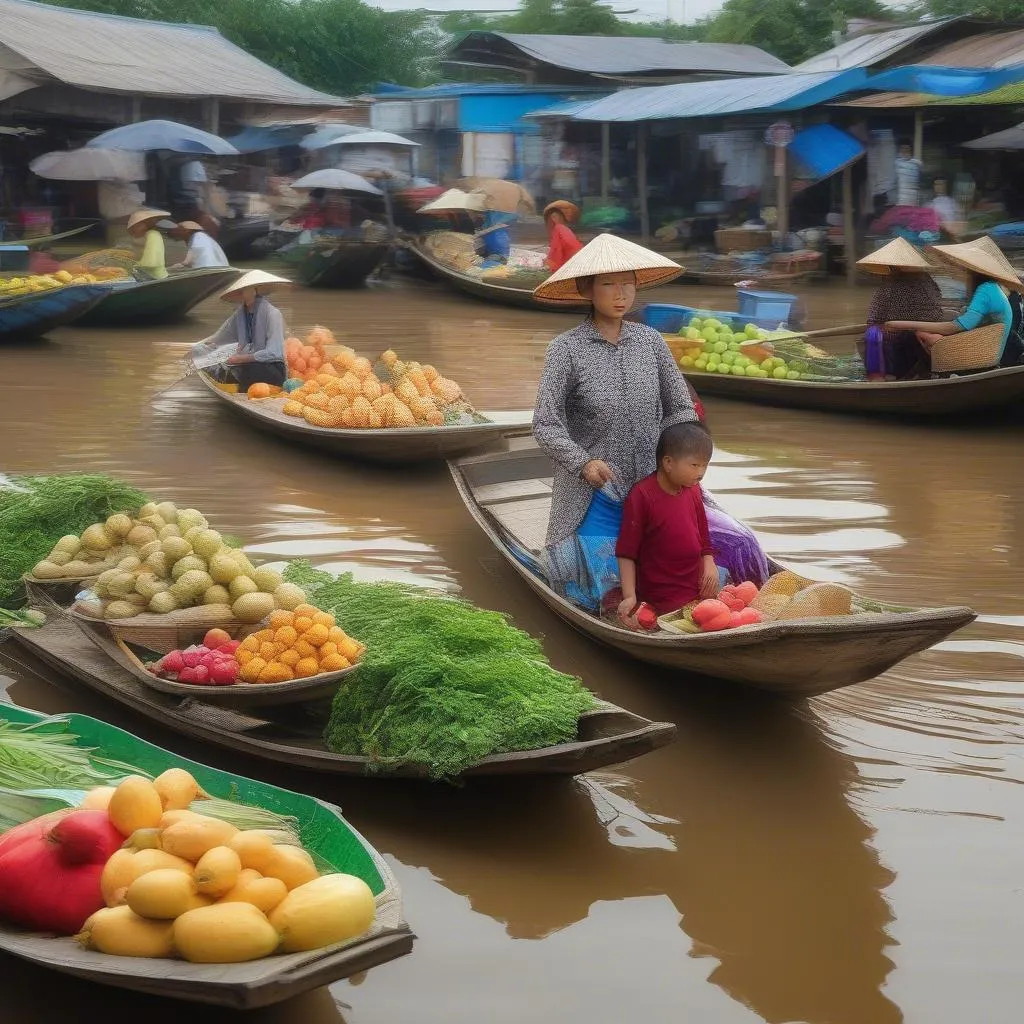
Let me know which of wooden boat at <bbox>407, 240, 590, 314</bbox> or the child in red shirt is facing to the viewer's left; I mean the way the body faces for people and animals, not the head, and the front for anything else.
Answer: the wooden boat

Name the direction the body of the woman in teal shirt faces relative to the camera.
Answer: to the viewer's left

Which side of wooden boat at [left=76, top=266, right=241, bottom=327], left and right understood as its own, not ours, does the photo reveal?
right

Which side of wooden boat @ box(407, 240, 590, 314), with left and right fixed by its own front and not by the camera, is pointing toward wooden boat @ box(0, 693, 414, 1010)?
left

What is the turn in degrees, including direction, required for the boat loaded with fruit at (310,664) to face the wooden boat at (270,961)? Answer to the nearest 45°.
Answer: approximately 45° to its right

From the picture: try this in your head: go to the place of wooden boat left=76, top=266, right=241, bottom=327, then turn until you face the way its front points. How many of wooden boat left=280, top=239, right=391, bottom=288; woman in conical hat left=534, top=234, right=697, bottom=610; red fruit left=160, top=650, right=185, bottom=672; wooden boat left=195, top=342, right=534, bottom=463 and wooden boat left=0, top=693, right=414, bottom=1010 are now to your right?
4

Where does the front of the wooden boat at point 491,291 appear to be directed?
to the viewer's left

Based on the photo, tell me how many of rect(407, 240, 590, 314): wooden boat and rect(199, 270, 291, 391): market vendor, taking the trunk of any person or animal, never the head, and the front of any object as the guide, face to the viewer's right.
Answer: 0

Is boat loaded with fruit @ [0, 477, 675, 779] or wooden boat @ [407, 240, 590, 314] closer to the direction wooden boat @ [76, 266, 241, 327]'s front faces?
the wooden boat
